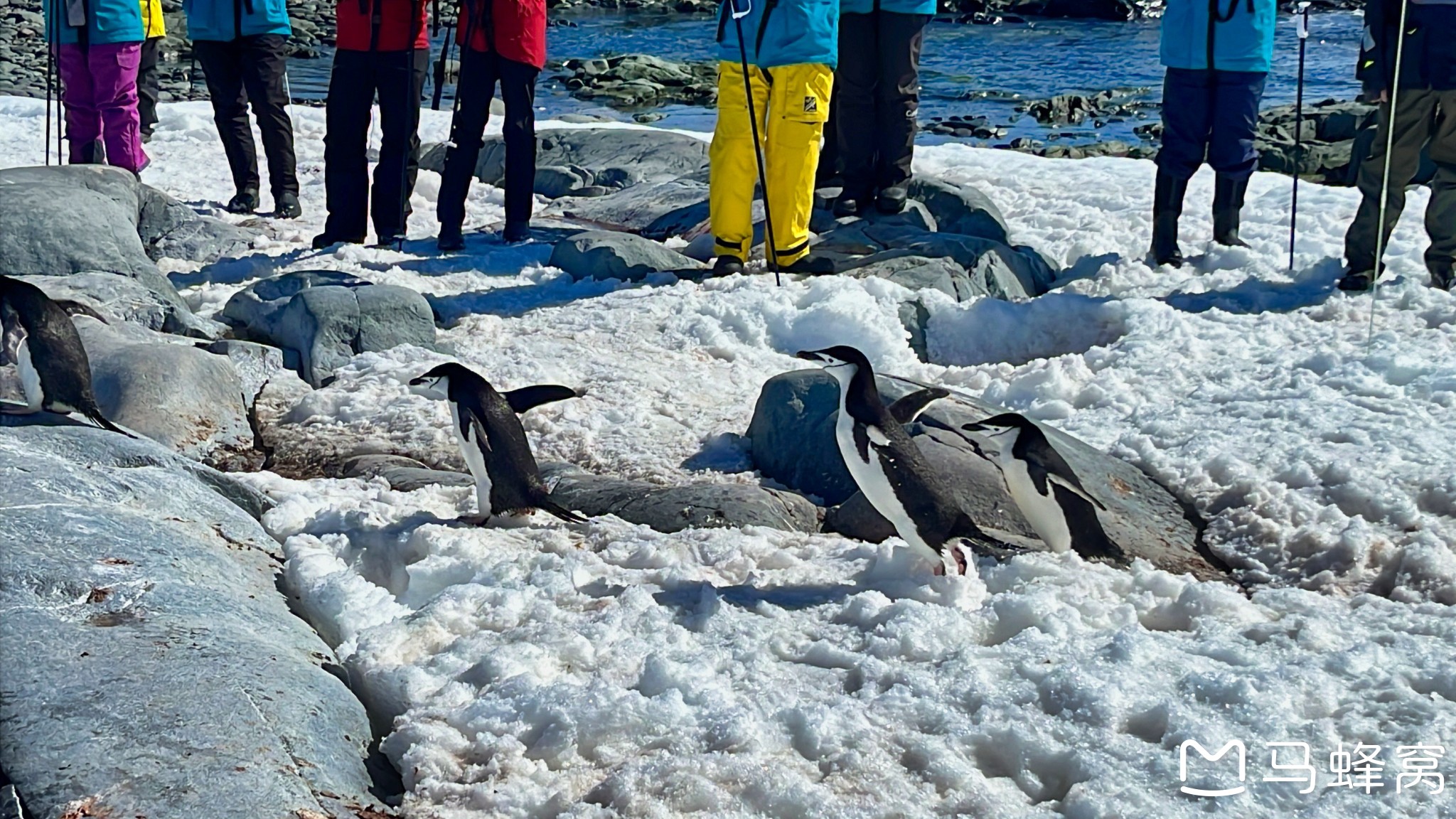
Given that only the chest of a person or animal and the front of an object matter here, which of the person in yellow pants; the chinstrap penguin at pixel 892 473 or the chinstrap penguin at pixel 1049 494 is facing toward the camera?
the person in yellow pants

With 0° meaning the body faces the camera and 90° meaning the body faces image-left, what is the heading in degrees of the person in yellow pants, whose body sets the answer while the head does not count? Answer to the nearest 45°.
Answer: approximately 0°

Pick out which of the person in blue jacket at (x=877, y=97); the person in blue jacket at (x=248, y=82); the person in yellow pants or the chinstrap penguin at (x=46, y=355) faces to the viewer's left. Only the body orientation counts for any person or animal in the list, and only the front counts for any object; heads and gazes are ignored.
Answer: the chinstrap penguin

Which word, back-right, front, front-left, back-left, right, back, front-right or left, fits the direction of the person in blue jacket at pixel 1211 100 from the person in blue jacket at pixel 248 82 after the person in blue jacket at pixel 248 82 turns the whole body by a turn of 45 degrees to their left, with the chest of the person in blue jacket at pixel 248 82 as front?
front

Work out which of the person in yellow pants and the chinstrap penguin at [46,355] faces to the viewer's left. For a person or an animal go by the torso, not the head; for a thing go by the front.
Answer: the chinstrap penguin

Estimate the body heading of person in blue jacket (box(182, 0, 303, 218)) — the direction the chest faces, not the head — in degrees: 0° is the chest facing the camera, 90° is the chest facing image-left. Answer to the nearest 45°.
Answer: approximately 0°

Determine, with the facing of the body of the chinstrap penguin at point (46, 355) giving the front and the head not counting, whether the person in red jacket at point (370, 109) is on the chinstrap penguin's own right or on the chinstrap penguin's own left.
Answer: on the chinstrap penguin's own right

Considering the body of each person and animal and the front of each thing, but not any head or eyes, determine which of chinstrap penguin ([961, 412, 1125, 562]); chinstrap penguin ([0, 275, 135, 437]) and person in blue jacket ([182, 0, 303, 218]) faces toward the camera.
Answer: the person in blue jacket

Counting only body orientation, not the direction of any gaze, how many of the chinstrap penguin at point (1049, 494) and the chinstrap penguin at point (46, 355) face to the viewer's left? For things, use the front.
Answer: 2

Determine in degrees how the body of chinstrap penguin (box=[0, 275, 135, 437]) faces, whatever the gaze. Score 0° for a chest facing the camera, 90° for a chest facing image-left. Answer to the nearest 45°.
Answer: approximately 90°

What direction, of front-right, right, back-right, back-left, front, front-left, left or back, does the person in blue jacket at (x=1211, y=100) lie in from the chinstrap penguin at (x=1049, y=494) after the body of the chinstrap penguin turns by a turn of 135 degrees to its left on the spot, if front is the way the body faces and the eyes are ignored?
back-left

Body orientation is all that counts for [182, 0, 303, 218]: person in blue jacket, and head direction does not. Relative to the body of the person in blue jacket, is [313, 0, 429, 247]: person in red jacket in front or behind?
in front

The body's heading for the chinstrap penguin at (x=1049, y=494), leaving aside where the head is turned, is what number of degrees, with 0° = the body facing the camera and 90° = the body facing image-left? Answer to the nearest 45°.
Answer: approximately 90°

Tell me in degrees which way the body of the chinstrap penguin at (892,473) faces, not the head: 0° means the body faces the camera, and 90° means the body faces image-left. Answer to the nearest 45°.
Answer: approximately 90°
